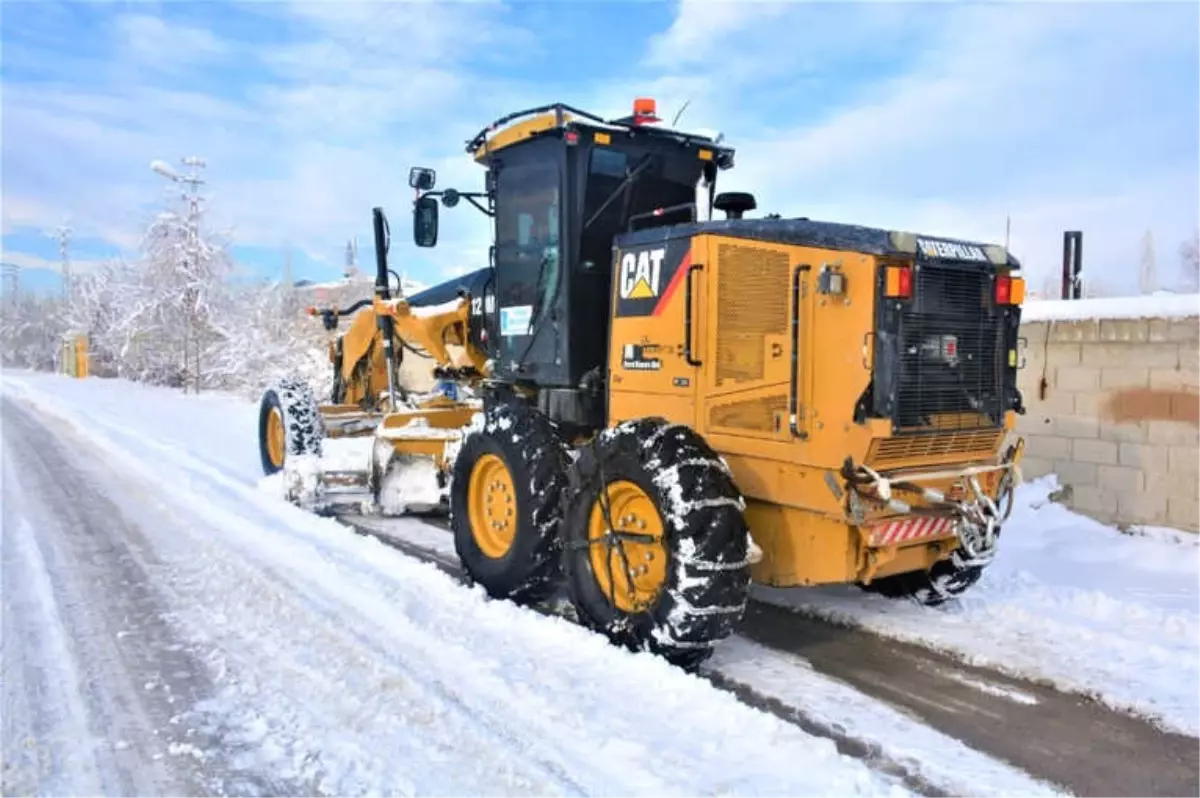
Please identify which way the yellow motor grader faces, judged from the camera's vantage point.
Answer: facing away from the viewer and to the left of the viewer

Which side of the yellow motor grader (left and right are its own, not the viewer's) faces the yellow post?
front

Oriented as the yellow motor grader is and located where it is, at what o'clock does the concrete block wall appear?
The concrete block wall is roughly at 3 o'clock from the yellow motor grader.

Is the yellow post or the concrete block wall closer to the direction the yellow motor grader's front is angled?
the yellow post
